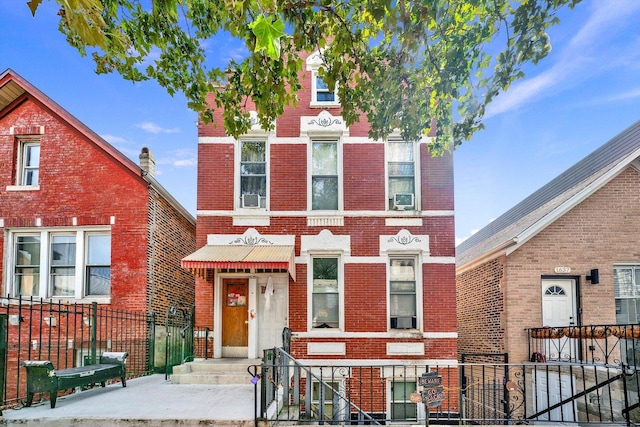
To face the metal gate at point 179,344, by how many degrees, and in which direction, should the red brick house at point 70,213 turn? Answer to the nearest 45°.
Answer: approximately 90° to its left

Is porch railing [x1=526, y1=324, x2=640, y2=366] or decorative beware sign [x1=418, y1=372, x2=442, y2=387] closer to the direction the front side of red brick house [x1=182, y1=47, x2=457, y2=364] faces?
the decorative beware sign

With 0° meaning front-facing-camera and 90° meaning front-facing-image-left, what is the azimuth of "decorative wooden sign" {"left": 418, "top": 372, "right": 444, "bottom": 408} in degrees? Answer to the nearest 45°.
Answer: approximately 0°

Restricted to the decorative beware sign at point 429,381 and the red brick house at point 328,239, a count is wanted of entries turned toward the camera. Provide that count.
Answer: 2

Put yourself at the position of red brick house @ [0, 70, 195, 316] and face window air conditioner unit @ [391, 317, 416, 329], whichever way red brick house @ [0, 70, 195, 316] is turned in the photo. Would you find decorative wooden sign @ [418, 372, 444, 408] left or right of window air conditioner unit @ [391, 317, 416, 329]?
right

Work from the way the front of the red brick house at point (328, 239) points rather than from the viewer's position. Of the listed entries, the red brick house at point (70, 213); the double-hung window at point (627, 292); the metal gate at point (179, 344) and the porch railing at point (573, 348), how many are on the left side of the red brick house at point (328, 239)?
2

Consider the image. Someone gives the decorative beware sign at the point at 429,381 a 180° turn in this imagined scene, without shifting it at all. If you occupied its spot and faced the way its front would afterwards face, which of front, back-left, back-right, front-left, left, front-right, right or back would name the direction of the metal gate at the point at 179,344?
front-left

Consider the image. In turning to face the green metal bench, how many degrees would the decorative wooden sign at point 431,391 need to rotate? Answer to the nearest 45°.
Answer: approximately 90° to its right

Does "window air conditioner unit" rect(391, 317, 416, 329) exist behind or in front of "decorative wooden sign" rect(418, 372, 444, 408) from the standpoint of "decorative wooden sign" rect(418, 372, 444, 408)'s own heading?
behind
